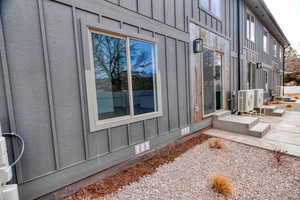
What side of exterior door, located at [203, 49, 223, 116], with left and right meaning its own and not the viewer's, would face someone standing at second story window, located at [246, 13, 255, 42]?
left

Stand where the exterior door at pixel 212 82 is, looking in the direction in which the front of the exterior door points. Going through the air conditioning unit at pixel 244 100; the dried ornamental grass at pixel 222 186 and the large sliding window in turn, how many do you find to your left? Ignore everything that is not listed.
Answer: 1

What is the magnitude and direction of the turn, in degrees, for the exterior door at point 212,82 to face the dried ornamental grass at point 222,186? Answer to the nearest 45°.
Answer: approximately 45° to its right

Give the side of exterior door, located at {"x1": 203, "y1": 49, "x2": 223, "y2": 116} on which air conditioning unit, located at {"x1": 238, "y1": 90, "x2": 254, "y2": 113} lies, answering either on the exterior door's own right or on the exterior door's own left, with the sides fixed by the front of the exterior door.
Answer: on the exterior door's own left

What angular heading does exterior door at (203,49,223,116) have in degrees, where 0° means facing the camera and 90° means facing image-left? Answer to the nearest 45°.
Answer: approximately 315°

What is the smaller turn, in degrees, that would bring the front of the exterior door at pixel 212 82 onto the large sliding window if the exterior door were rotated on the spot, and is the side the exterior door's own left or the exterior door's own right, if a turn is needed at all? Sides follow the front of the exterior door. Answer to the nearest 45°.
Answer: approximately 90° to the exterior door's own right
